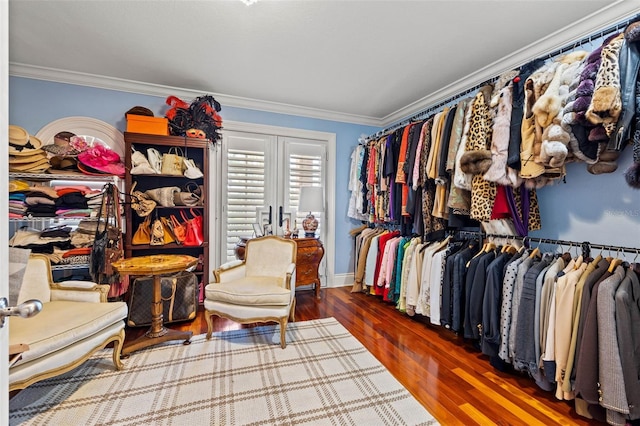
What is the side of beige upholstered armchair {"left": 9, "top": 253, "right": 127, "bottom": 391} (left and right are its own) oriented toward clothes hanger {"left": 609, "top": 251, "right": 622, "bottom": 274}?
front

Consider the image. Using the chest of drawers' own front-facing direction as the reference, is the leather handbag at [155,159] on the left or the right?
on its right

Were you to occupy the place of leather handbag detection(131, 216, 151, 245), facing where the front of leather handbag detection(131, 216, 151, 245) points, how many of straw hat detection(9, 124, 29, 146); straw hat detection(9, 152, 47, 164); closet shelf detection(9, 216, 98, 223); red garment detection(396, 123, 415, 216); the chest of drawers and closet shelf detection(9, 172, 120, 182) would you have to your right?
4

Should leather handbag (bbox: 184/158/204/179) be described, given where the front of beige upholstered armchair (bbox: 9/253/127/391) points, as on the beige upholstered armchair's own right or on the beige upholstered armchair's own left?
on the beige upholstered armchair's own left

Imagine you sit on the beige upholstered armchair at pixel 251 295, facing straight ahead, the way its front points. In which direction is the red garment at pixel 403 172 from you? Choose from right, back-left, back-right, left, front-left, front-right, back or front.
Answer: back-left

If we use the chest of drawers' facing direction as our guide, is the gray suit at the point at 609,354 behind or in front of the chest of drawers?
in front

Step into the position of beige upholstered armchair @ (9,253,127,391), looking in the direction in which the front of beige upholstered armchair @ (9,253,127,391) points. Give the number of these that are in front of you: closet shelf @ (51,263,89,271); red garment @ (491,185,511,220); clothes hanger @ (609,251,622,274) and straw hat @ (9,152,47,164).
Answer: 2

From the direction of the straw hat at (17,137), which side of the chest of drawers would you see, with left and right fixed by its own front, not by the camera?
right

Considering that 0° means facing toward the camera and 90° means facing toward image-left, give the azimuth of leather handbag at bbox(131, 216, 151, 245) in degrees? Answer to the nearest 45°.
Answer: approximately 0°

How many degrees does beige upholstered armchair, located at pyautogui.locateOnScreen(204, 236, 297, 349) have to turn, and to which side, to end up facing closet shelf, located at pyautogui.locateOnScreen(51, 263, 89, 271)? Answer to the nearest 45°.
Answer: approximately 45° to its right

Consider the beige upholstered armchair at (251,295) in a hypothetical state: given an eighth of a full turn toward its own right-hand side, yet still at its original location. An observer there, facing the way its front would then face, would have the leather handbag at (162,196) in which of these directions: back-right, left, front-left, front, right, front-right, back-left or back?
front-right
